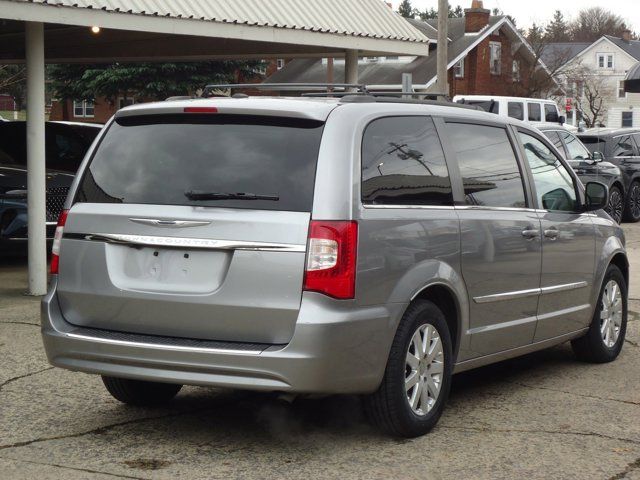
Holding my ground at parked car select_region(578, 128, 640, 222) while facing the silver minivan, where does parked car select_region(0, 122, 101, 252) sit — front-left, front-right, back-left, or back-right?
front-right

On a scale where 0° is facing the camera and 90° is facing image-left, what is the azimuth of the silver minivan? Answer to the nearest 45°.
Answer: approximately 225°

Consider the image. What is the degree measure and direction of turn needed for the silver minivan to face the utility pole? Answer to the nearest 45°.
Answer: approximately 45° to its left

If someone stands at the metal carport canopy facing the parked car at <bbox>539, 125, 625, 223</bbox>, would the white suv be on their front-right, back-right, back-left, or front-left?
front-left

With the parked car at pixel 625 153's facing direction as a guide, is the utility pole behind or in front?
behind

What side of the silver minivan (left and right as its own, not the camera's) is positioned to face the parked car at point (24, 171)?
left

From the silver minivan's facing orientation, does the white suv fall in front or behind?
in front

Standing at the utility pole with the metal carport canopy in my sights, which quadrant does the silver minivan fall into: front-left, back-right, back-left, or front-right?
front-left

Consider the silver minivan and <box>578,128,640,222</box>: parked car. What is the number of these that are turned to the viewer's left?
0

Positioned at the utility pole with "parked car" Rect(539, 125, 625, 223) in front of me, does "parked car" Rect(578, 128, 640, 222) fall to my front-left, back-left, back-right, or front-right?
front-left

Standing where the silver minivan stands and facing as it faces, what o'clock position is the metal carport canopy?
The metal carport canopy is roughly at 10 o'clock from the silver minivan.
